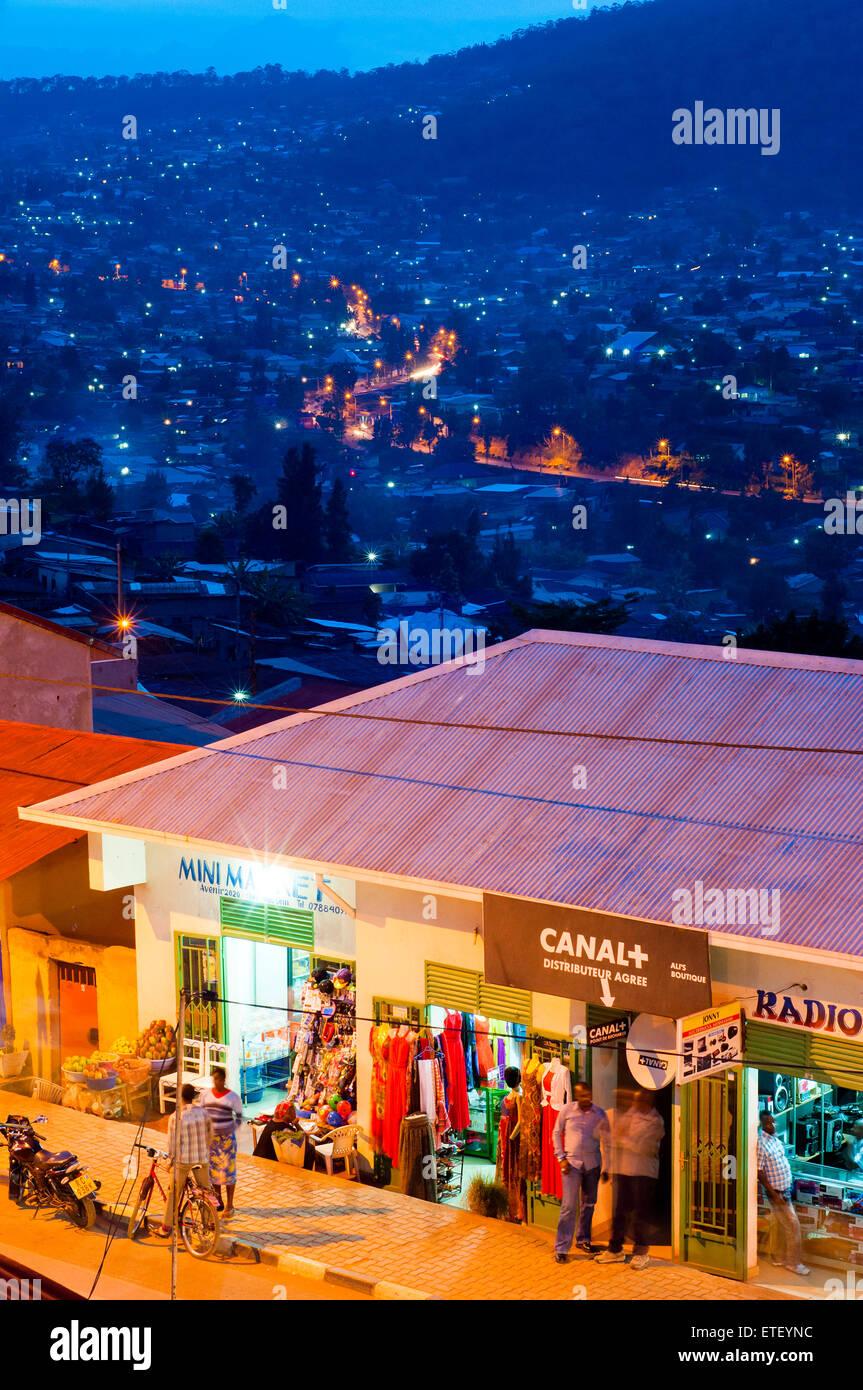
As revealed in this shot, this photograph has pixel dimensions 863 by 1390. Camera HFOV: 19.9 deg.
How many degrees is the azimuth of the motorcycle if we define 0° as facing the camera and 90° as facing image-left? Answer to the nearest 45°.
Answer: approximately 135°

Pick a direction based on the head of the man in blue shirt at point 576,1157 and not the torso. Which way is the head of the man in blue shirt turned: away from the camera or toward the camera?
toward the camera

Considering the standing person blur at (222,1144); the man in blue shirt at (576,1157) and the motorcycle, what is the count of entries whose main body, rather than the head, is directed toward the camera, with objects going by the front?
2

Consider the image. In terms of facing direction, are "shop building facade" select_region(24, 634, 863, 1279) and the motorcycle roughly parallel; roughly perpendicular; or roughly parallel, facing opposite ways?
roughly perpendicular

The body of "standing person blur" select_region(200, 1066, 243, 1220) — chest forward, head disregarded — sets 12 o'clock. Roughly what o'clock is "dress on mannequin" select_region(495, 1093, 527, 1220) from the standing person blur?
The dress on mannequin is roughly at 9 o'clock from the standing person blur.

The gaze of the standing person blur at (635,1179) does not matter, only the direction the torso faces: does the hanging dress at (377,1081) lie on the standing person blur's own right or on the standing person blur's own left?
on the standing person blur's own right

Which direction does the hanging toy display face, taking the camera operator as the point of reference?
facing the viewer and to the left of the viewer

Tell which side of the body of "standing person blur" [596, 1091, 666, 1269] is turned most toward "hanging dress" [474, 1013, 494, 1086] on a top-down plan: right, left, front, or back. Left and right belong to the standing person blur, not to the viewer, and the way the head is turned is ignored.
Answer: right

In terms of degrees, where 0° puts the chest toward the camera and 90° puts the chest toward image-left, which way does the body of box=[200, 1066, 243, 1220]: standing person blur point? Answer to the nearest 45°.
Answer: approximately 0°

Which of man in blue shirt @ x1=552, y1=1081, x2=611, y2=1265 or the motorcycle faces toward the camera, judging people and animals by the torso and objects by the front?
the man in blue shirt

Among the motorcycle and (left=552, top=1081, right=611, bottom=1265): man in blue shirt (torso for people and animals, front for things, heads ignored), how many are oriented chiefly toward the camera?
1

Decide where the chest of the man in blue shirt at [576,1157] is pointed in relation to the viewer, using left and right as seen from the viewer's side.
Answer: facing the viewer

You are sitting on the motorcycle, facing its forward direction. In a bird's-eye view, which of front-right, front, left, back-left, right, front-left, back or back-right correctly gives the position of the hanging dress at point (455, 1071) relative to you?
back-right

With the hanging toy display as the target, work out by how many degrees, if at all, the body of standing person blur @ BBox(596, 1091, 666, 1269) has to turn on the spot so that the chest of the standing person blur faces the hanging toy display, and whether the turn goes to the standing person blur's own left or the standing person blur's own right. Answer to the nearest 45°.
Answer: approximately 90° to the standing person blur's own right

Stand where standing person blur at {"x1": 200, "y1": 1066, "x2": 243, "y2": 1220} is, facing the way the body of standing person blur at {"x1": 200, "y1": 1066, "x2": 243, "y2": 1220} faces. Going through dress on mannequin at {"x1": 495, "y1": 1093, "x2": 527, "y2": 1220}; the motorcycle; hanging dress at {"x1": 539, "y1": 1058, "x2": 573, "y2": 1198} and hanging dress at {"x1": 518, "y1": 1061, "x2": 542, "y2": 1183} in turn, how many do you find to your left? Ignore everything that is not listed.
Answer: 3

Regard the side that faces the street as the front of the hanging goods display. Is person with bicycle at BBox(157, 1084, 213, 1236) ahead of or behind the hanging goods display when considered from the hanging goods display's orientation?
ahead
